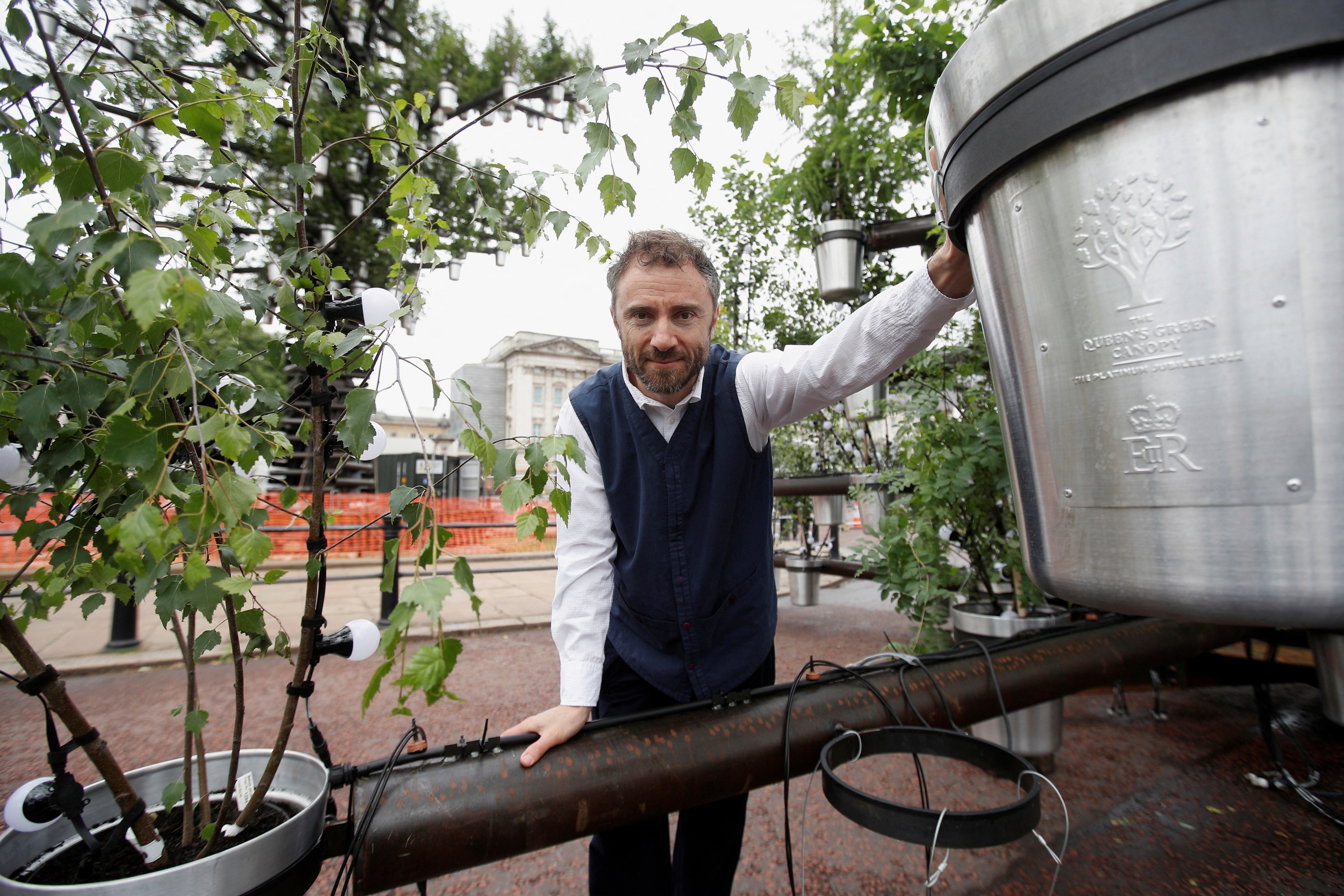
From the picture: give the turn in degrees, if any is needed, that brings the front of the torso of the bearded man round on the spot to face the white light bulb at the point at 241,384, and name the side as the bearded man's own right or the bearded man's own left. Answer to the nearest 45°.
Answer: approximately 45° to the bearded man's own right

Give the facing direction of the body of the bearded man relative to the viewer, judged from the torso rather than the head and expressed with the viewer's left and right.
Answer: facing the viewer

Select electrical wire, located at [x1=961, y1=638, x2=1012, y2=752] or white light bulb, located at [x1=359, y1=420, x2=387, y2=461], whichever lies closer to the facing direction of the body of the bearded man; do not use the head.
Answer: the white light bulb

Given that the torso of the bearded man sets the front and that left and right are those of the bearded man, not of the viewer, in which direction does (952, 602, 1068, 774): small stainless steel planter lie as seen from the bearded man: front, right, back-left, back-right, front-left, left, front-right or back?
back-left

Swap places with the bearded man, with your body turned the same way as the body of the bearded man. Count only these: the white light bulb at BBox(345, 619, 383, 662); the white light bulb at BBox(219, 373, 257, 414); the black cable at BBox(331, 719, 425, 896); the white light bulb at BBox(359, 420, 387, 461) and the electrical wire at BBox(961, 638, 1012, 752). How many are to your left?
1

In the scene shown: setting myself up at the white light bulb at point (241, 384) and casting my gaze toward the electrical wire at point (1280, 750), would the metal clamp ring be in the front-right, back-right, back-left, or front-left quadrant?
front-right

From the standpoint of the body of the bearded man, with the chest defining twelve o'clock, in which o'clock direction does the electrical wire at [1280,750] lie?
The electrical wire is roughly at 8 o'clock from the bearded man.

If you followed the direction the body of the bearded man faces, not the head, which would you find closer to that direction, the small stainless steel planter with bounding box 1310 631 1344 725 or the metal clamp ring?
the metal clamp ring

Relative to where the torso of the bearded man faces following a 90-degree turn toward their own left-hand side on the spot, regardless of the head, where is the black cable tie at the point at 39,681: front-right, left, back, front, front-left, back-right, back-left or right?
back-right

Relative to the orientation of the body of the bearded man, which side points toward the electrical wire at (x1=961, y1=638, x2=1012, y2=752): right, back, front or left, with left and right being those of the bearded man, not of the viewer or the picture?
left

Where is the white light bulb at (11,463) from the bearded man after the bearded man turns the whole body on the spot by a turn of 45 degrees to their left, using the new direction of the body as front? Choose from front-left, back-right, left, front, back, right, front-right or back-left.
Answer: right

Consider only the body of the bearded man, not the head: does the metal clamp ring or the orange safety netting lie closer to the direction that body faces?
the metal clamp ring

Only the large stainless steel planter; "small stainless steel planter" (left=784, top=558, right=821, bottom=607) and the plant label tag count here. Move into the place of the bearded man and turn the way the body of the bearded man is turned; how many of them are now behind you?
1

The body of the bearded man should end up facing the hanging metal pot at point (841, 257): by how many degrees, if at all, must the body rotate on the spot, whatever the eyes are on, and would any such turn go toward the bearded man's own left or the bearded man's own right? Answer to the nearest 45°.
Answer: approximately 180°

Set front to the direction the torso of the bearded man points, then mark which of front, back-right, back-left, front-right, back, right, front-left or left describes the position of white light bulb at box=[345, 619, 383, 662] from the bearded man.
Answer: front-right

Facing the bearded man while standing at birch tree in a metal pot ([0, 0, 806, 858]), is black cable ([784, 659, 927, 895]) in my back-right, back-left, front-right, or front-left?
front-right

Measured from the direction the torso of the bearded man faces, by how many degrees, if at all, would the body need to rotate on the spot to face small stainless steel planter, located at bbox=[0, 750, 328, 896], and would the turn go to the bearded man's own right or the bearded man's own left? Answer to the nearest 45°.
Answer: approximately 45° to the bearded man's own right
